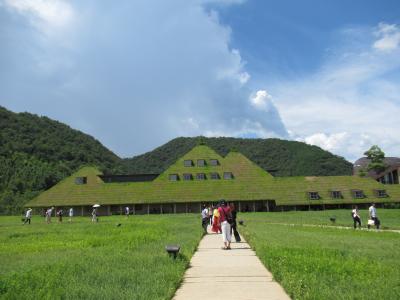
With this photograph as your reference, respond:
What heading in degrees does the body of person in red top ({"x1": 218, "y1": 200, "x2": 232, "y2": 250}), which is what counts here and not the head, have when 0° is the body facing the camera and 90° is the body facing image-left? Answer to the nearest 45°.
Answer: approximately 180°
